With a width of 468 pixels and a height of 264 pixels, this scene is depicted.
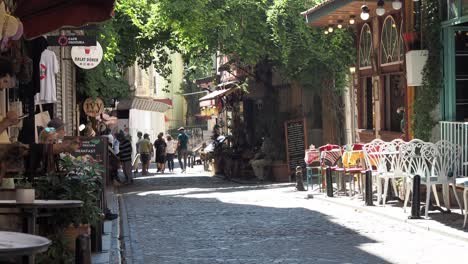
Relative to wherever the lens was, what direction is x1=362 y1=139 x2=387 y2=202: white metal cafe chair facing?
facing away from the viewer and to the right of the viewer

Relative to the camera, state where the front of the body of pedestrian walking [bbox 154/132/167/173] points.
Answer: away from the camera

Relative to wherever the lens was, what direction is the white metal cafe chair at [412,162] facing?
facing away from the viewer and to the right of the viewer

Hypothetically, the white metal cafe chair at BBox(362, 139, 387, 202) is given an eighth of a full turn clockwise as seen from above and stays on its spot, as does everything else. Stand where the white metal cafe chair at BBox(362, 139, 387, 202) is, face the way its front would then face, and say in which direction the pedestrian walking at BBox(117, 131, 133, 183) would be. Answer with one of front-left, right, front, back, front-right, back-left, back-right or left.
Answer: back-left

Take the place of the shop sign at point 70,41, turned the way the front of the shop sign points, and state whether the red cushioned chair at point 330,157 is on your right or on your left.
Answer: on your left

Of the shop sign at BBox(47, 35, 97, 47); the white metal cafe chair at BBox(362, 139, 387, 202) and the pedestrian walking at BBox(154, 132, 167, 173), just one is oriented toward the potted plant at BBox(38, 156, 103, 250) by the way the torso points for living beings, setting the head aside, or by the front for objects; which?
the shop sign

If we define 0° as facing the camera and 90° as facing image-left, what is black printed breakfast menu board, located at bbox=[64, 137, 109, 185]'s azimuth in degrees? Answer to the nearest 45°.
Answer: approximately 0°

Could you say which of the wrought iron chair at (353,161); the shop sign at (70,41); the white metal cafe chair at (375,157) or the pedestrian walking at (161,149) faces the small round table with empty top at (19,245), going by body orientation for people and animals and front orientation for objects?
the shop sign

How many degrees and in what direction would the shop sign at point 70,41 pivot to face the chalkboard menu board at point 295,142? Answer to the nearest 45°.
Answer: approximately 135° to its left

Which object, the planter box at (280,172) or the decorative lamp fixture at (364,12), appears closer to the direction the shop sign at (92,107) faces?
the decorative lamp fixture

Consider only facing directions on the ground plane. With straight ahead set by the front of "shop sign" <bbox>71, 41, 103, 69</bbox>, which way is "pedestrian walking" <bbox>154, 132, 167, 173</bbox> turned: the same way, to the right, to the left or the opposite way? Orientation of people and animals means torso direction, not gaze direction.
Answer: the opposite way

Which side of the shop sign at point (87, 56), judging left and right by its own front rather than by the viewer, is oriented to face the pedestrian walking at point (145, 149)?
back
